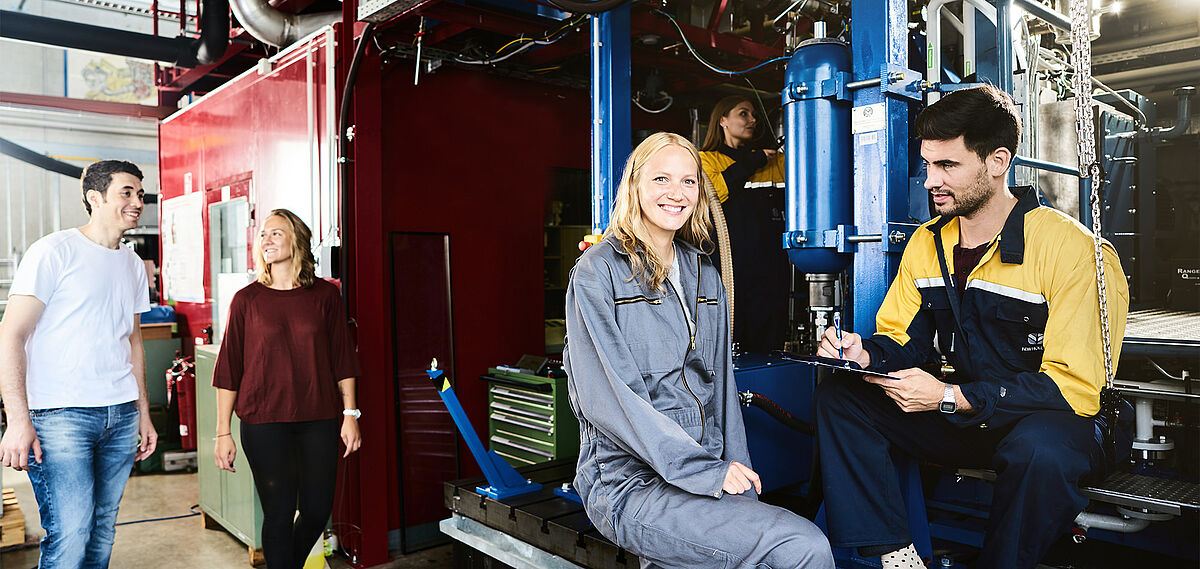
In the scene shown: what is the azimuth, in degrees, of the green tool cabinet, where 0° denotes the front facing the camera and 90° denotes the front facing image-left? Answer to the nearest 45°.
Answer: approximately 45°

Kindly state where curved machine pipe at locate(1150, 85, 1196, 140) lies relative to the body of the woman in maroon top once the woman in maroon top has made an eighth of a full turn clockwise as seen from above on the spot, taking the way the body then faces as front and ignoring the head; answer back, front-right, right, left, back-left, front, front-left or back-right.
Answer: back-left

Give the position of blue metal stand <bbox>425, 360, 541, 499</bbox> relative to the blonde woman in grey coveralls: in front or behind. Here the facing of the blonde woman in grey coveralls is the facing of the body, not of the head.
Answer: behind

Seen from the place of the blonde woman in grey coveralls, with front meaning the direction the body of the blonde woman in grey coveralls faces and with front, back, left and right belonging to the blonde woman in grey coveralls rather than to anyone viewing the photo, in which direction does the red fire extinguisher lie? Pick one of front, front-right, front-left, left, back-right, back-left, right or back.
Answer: back

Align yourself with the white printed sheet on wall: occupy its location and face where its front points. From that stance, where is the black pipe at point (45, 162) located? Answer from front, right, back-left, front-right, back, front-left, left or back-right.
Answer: right

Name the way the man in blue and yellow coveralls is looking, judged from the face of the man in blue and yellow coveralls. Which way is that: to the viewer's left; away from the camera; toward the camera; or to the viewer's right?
to the viewer's left

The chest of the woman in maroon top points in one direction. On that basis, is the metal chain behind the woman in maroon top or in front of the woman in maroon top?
in front
